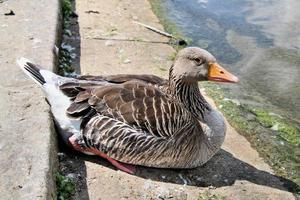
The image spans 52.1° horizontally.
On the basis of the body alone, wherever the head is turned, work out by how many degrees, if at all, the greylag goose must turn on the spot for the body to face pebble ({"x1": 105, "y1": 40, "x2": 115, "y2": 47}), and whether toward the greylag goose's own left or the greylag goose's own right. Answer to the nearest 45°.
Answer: approximately 90° to the greylag goose's own left

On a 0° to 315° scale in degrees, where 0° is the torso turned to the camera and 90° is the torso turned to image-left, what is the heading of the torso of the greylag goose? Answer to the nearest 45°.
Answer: approximately 270°
